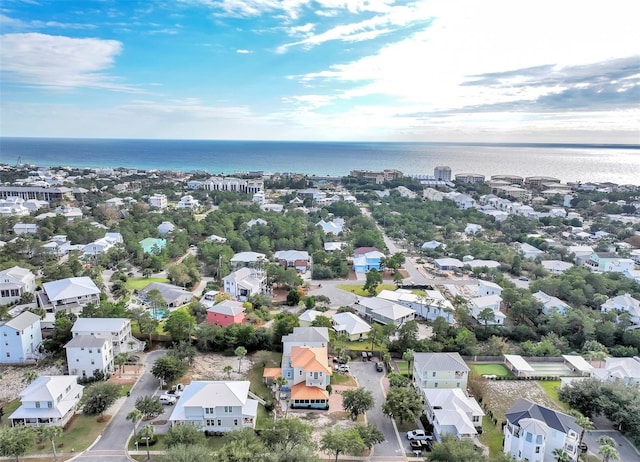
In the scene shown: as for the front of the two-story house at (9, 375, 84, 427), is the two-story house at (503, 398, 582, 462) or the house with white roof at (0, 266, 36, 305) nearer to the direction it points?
the two-story house

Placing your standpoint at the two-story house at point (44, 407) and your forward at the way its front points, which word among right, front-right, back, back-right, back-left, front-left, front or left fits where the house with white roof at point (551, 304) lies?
left

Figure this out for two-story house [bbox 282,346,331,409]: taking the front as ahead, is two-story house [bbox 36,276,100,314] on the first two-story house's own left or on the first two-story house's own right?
on the first two-story house's own right

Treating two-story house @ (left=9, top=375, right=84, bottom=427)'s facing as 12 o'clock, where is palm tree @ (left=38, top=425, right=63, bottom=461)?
The palm tree is roughly at 12 o'clock from the two-story house.

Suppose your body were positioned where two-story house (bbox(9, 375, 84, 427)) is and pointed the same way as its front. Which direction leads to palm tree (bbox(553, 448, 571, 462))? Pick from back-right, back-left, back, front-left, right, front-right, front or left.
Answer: front-left

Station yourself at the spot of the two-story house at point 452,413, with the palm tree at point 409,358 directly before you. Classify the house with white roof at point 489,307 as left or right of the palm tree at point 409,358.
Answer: right

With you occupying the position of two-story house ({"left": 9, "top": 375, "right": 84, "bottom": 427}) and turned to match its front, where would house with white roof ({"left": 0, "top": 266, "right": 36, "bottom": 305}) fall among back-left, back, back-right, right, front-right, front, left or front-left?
back

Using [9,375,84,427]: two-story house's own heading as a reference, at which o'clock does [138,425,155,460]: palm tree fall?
The palm tree is roughly at 11 o'clock from the two-story house.

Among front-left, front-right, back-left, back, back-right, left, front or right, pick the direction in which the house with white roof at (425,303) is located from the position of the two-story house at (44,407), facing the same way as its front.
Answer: left

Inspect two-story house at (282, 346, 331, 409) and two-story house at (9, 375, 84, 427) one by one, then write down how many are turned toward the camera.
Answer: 2

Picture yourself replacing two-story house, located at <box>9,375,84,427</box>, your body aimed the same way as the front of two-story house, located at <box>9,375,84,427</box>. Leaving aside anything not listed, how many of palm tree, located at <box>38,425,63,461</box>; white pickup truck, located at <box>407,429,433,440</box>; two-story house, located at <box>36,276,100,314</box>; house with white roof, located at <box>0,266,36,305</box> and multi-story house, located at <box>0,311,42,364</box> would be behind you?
3

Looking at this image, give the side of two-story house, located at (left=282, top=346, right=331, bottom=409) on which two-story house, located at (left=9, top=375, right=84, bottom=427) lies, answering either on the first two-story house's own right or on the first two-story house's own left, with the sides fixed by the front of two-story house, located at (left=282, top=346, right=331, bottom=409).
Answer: on the first two-story house's own right

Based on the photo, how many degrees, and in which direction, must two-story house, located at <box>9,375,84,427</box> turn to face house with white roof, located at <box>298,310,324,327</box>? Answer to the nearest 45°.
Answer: approximately 90° to its left

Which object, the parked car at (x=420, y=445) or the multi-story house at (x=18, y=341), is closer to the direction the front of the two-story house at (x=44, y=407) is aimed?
the parked car

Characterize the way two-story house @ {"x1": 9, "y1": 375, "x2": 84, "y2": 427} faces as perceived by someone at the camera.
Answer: facing the viewer
